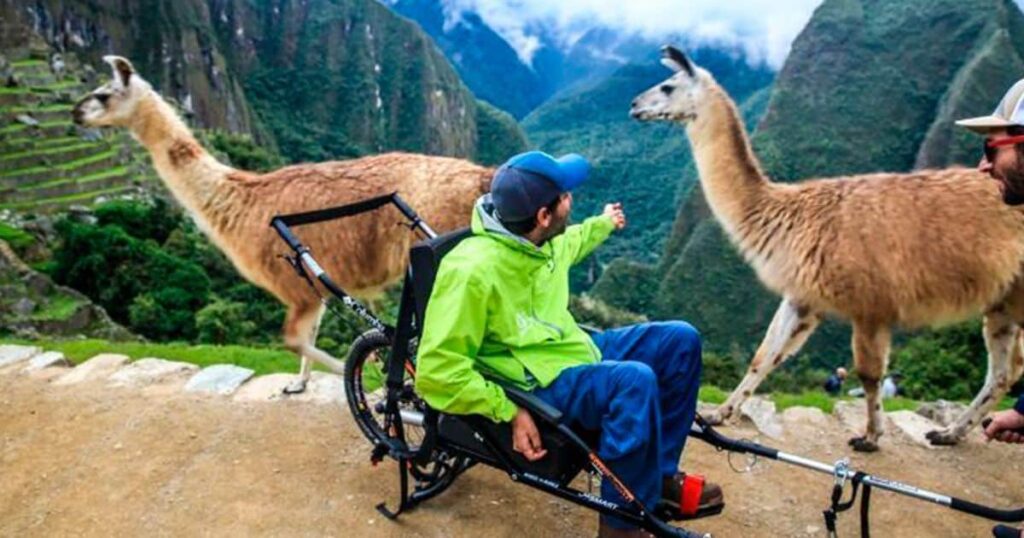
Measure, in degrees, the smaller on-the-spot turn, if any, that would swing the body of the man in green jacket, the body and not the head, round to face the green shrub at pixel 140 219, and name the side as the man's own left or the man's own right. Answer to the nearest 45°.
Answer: approximately 135° to the man's own left

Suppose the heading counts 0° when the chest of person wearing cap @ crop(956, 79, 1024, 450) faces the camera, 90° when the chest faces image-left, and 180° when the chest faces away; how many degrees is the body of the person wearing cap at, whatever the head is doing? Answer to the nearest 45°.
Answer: approximately 90°

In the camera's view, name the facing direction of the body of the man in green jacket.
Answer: to the viewer's right

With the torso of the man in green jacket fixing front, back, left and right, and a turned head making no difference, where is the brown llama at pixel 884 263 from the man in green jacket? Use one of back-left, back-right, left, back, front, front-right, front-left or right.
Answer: front-left

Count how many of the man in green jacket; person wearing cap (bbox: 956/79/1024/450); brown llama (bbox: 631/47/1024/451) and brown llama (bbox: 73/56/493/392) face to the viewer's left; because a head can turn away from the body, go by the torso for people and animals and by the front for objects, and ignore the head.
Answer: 3

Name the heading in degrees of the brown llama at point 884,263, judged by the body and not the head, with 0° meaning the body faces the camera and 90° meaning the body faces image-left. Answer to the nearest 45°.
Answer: approximately 90°

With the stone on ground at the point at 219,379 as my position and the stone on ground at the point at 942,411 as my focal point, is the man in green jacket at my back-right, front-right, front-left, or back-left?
front-right

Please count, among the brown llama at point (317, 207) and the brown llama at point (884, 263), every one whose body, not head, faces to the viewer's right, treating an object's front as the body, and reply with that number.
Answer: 0

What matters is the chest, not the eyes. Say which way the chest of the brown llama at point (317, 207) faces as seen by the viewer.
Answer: to the viewer's left

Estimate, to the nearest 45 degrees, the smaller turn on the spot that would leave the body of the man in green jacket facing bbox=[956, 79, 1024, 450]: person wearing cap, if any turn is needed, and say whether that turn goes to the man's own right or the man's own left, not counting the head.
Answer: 0° — they already face them

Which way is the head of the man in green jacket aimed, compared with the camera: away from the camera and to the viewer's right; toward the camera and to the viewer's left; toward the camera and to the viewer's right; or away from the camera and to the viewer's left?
away from the camera and to the viewer's right

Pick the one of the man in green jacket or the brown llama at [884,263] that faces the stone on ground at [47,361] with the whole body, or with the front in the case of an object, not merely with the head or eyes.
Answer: the brown llama

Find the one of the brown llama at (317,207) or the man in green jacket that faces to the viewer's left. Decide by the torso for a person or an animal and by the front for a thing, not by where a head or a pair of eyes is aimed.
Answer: the brown llama
